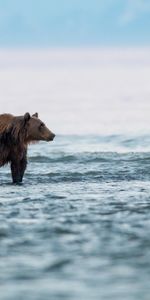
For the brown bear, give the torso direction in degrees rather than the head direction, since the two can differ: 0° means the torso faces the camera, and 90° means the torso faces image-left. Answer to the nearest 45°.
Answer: approximately 270°
